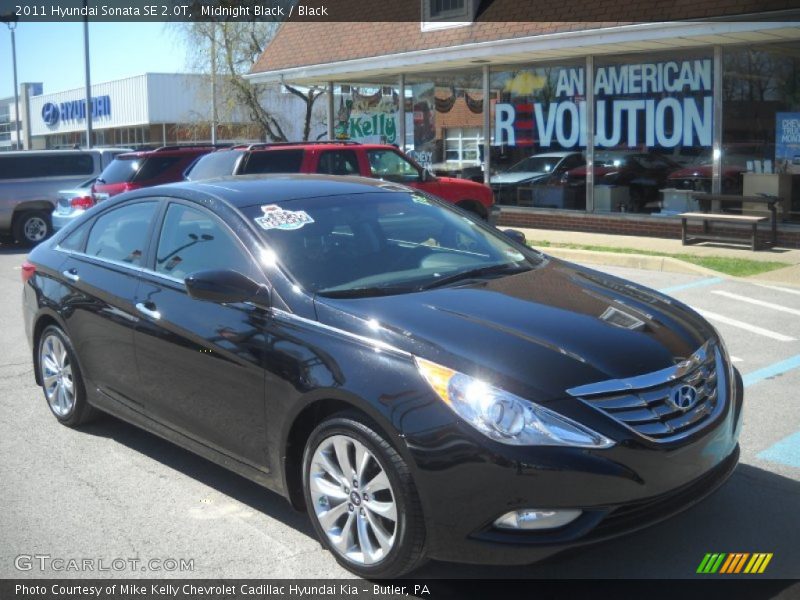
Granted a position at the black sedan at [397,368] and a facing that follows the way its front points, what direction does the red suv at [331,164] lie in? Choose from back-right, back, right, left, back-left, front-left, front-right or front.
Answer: back-left

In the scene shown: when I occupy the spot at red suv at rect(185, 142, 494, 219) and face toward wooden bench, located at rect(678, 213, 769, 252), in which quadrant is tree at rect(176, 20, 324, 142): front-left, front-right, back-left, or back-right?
back-left

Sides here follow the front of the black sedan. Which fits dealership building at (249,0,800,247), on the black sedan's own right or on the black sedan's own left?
on the black sedan's own left

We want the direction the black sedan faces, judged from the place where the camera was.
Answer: facing the viewer and to the right of the viewer

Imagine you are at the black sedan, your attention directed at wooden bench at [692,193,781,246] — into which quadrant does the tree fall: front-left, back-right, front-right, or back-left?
front-left

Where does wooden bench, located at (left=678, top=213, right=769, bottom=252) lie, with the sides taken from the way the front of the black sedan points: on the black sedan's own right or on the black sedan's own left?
on the black sedan's own left

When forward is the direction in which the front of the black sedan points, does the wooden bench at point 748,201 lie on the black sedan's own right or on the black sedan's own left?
on the black sedan's own left

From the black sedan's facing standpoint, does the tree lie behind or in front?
behind
